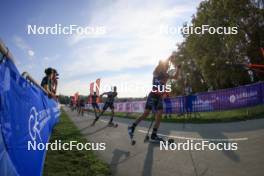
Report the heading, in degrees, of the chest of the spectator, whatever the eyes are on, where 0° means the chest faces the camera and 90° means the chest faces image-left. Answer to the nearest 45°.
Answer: approximately 270°

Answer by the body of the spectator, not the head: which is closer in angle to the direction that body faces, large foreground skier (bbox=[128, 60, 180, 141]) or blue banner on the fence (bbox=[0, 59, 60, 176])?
the large foreground skier

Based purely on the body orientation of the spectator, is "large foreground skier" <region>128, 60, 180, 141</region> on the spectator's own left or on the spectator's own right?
on the spectator's own right

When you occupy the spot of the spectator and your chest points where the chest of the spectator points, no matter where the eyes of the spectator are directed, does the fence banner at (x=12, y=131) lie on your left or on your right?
on your right

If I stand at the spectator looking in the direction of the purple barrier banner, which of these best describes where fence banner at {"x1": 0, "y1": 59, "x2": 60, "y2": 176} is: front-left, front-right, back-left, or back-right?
back-right

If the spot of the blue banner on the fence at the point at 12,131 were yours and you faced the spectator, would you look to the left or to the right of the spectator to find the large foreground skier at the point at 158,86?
right

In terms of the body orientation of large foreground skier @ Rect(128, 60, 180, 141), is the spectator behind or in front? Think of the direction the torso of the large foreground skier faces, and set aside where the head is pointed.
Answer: behind

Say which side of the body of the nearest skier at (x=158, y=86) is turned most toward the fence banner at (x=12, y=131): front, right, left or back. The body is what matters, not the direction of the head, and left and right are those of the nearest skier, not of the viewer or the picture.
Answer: right
